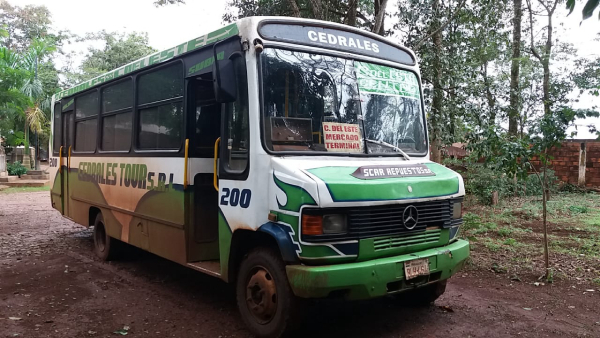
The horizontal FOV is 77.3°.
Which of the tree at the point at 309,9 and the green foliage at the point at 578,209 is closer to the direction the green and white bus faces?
the green foliage

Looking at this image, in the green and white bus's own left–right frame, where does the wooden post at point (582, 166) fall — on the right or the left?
on its left

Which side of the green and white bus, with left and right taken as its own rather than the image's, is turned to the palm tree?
back

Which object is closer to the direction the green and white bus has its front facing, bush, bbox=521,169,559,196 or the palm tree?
the bush

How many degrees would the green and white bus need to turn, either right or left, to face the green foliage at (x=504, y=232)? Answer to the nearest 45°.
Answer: approximately 90° to its left

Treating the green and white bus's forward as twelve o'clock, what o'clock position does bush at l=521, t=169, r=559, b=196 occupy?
The bush is roughly at 9 o'clock from the green and white bus.

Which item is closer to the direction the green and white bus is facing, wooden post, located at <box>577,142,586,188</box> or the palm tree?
the wooden post

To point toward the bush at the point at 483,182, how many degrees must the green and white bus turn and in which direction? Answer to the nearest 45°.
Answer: approximately 90° to its left

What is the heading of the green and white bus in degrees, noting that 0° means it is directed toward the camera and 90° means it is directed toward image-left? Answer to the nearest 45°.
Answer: approximately 315°

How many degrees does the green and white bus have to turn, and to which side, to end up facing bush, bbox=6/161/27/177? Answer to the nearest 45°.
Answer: approximately 180°

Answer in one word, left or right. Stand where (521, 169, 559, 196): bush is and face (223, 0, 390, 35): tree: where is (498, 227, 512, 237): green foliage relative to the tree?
left
